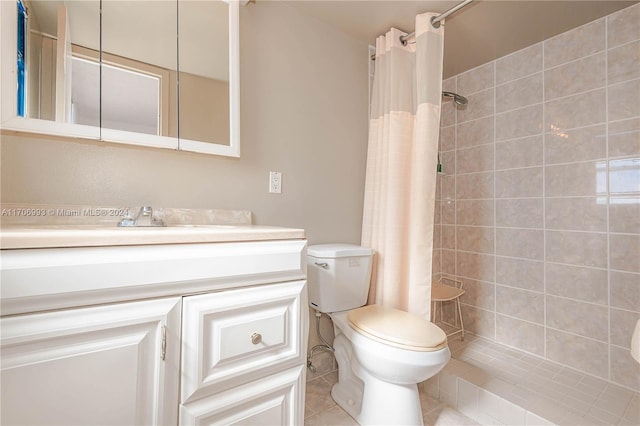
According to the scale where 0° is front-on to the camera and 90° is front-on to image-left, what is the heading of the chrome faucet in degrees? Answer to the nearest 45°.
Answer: approximately 0°

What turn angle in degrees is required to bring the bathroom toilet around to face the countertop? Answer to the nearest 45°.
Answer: approximately 90° to its right

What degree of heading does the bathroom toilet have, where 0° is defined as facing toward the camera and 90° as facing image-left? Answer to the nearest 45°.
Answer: approximately 315°

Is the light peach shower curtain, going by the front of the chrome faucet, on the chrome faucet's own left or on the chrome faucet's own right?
on the chrome faucet's own left

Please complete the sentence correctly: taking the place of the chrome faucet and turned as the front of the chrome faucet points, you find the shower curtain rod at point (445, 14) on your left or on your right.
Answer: on your left
